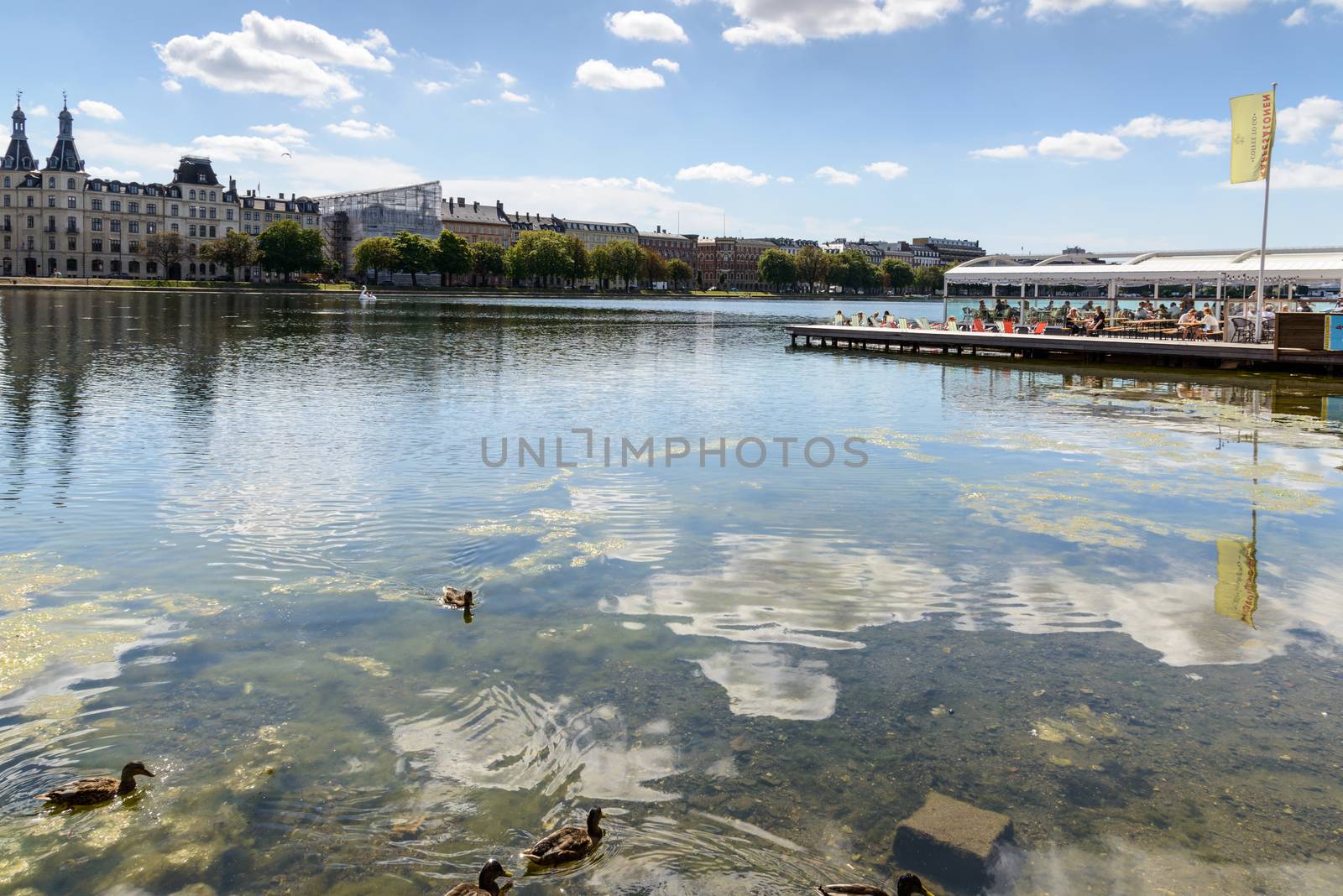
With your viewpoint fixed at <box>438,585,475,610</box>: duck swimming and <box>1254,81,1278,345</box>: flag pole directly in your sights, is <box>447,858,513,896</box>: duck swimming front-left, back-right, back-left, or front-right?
back-right

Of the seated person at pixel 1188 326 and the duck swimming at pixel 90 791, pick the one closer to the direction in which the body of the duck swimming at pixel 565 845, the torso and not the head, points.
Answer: the seated person

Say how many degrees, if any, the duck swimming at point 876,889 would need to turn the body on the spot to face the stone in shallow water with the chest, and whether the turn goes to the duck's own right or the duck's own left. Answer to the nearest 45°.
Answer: approximately 45° to the duck's own left

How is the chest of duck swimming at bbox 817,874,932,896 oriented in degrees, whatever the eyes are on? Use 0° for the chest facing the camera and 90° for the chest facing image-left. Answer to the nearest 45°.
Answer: approximately 270°

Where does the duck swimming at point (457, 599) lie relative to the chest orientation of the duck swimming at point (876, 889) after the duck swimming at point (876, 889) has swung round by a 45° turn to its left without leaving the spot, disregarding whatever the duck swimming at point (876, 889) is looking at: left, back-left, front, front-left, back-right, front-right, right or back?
left

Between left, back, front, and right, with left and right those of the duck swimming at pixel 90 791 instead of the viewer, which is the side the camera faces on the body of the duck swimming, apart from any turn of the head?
right

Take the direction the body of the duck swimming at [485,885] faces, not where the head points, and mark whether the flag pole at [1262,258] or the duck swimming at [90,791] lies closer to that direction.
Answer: the flag pole

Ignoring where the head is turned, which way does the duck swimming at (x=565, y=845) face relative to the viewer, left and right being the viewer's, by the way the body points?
facing away from the viewer and to the right of the viewer

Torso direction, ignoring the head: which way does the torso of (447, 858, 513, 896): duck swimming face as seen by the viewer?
to the viewer's right
